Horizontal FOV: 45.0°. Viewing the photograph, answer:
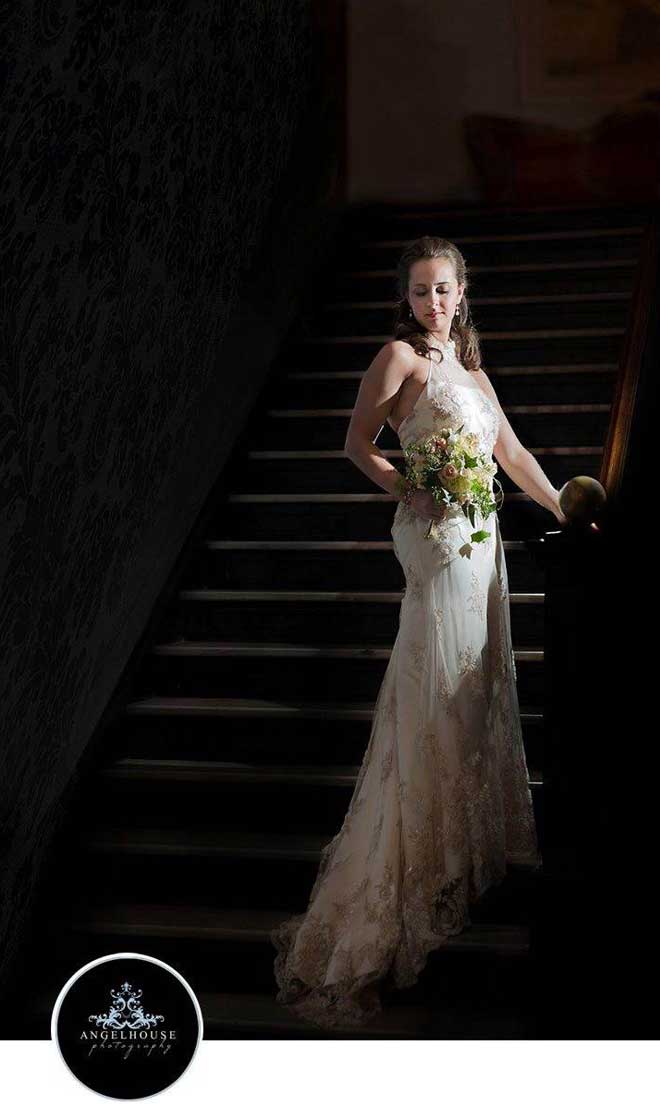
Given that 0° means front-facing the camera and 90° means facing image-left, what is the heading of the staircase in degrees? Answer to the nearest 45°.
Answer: approximately 0°

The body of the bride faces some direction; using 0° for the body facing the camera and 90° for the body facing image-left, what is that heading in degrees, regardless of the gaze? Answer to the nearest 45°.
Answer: approximately 315°
